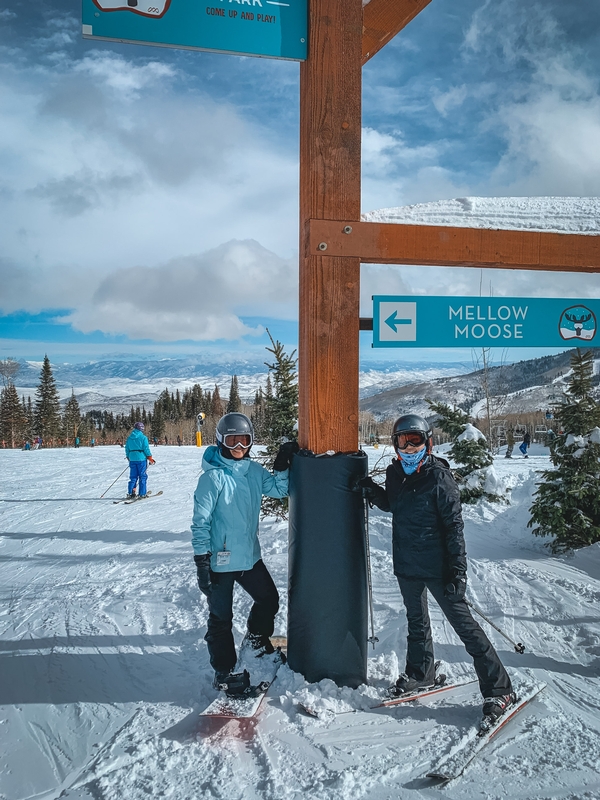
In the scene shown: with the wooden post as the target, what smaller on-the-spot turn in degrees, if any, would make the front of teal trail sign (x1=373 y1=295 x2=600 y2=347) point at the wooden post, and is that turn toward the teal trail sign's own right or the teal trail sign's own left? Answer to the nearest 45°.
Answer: approximately 45° to the teal trail sign's own right

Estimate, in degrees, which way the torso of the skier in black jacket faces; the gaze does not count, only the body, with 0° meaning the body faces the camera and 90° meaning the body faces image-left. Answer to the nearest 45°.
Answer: approximately 45°

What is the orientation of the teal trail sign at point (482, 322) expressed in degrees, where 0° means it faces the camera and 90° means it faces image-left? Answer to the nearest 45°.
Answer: approximately 0°

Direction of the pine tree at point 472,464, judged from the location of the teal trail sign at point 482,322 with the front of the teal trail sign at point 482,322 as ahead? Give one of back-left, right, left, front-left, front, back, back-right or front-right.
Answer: back
